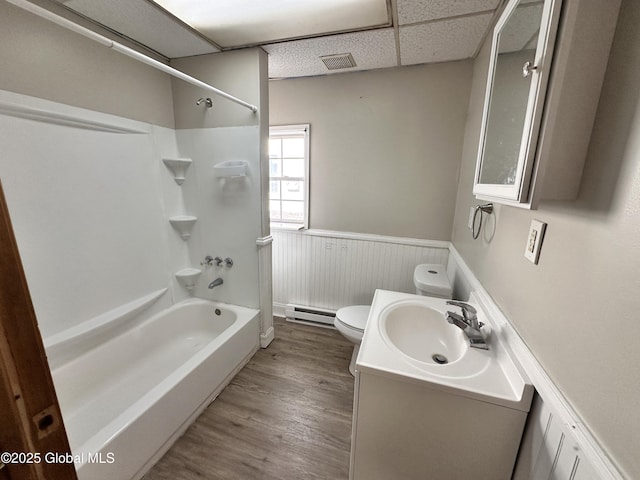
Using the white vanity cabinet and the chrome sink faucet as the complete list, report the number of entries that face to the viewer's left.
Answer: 2

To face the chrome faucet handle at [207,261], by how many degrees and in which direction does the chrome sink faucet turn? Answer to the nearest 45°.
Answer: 0° — it already faces it

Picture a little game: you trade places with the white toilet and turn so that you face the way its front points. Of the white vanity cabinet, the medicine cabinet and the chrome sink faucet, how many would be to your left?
3

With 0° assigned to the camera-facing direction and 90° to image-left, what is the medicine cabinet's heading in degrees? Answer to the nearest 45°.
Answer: approximately 45°
